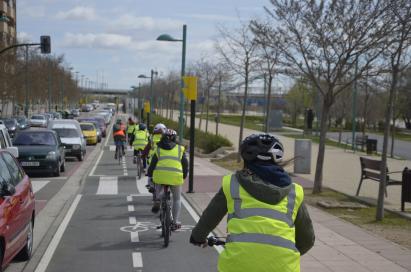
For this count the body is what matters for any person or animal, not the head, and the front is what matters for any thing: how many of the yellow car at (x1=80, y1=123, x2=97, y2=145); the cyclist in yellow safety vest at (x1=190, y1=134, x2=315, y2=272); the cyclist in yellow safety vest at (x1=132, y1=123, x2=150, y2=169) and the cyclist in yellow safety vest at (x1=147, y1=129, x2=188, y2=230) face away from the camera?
3

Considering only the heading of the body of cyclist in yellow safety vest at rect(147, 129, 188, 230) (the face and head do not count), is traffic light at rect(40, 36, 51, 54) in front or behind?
in front

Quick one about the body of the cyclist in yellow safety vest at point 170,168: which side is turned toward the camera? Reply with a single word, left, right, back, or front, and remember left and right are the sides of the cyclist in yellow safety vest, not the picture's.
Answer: back

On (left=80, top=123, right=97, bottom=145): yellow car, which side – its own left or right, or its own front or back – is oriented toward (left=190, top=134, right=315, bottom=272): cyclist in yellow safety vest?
front

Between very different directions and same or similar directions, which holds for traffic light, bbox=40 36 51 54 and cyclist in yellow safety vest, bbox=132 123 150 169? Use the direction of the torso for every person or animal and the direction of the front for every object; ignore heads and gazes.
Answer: same or similar directions

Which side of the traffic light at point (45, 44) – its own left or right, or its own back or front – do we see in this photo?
back

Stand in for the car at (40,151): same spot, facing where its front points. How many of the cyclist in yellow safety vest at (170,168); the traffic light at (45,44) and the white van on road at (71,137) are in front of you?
1

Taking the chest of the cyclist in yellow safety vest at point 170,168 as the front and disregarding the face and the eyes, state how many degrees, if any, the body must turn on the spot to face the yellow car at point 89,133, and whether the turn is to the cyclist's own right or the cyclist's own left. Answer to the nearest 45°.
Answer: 0° — they already face it

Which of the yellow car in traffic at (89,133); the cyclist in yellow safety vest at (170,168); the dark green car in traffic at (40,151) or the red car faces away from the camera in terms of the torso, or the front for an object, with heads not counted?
the cyclist in yellow safety vest

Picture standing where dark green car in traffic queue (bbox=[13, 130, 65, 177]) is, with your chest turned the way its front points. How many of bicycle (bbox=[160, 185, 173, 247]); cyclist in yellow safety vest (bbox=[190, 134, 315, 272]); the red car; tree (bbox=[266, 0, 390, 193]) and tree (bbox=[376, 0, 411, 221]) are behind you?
0

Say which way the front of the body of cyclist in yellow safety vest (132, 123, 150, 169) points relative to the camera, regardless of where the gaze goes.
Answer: away from the camera

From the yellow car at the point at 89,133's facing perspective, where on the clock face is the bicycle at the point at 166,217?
The bicycle is roughly at 12 o'clock from the yellow car.

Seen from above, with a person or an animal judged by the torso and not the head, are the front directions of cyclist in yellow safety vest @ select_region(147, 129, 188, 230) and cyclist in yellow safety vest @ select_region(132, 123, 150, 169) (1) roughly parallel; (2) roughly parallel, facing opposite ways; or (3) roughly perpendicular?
roughly parallel

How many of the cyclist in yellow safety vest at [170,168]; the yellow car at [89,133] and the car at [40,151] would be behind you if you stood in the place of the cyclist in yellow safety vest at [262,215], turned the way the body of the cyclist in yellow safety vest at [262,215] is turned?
0

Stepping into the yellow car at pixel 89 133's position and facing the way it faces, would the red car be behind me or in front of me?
in front

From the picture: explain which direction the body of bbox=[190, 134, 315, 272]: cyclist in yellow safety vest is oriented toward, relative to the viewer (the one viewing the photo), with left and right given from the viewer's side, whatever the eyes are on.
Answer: facing away from the viewer

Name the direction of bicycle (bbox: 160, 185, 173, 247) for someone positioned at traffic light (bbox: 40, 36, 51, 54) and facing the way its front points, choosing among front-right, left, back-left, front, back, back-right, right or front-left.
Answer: back

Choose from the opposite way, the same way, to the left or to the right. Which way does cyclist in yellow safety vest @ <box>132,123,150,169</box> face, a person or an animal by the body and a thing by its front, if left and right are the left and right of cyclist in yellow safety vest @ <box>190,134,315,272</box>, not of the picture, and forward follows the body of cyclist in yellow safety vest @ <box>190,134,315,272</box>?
the same way

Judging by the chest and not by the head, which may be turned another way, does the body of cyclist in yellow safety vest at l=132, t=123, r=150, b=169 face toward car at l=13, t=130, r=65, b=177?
no

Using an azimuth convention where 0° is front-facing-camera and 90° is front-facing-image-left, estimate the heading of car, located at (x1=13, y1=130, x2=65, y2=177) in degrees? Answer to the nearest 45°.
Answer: approximately 0°
